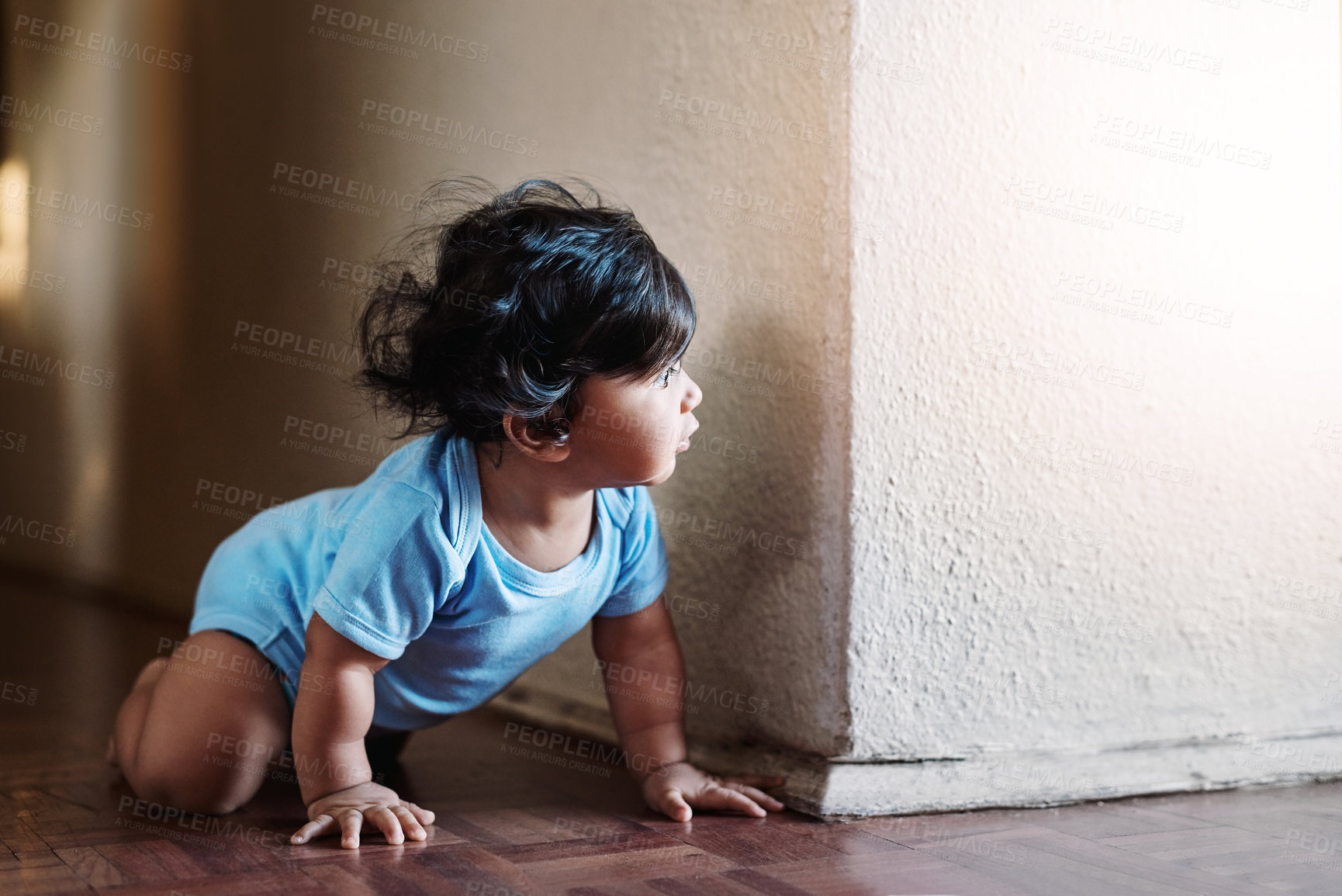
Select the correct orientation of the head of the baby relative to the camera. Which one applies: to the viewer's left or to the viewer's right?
to the viewer's right

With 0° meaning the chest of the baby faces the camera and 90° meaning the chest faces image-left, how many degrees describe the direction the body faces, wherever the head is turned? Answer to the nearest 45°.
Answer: approximately 315°
